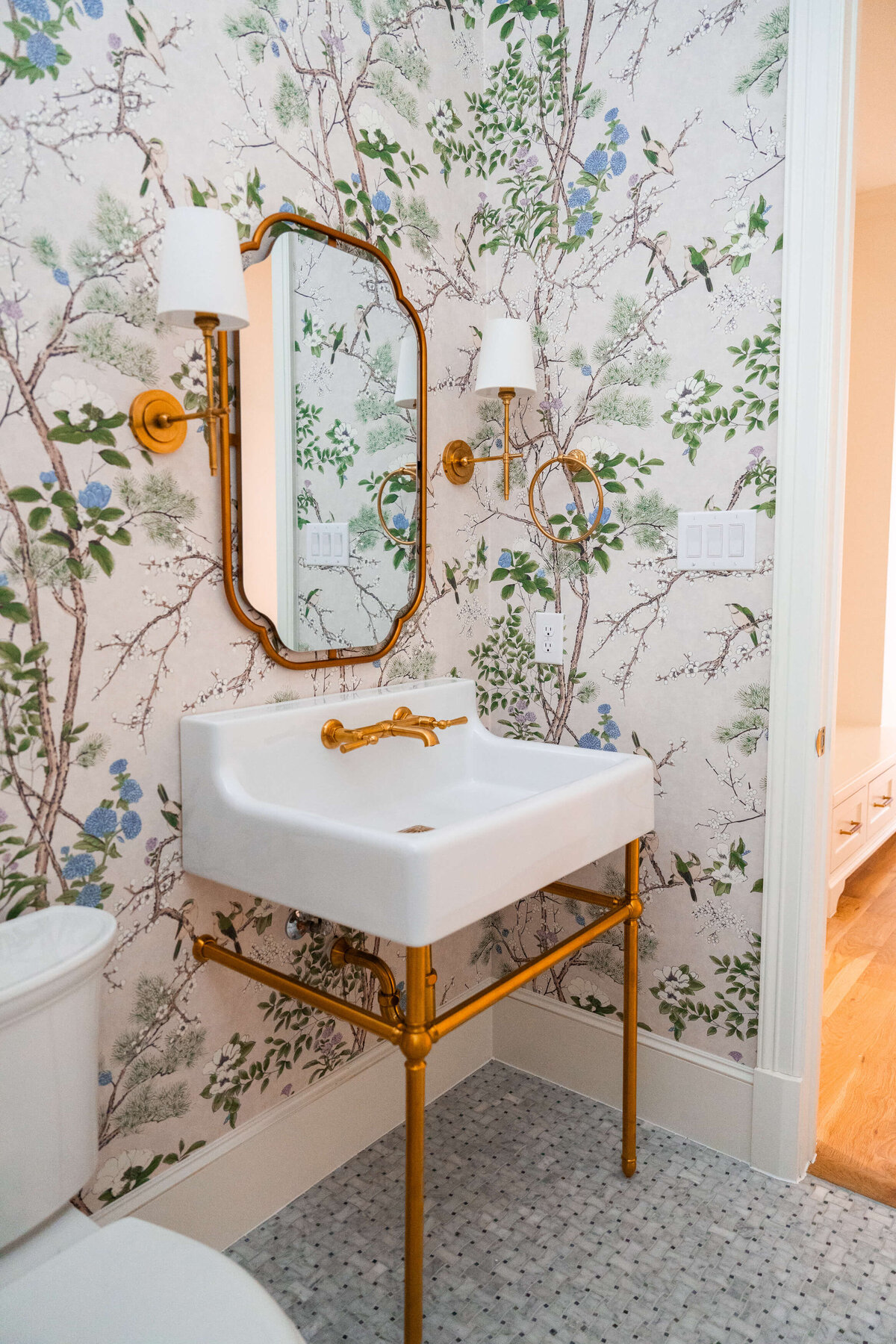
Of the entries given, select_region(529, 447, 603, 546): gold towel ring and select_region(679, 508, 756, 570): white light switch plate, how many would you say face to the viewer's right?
0

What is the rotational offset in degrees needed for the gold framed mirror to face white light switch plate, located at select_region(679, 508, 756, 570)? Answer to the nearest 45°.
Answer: approximately 45° to its left

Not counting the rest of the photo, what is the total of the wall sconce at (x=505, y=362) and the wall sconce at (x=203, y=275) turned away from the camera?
0

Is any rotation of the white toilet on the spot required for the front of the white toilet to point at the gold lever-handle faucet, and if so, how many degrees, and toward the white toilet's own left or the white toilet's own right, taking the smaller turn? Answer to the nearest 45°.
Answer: approximately 90° to the white toilet's own left

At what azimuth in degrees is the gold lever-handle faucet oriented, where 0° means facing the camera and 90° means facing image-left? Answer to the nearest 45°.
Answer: approximately 315°

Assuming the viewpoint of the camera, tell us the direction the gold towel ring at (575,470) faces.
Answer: facing the viewer and to the left of the viewer

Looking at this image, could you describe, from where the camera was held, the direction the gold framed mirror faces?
facing the viewer and to the right of the viewer

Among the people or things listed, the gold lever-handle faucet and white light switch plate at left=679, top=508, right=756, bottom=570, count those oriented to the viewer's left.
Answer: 0
